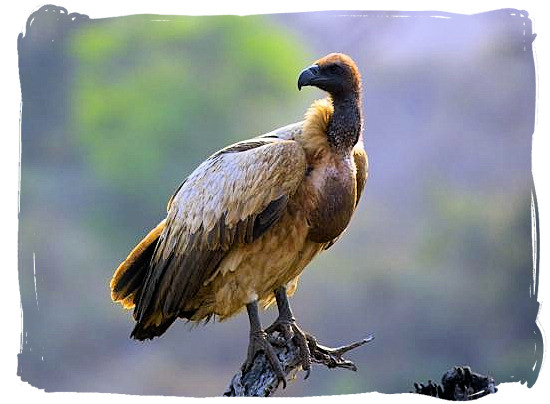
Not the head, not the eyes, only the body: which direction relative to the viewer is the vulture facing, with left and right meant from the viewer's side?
facing the viewer and to the right of the viewer
